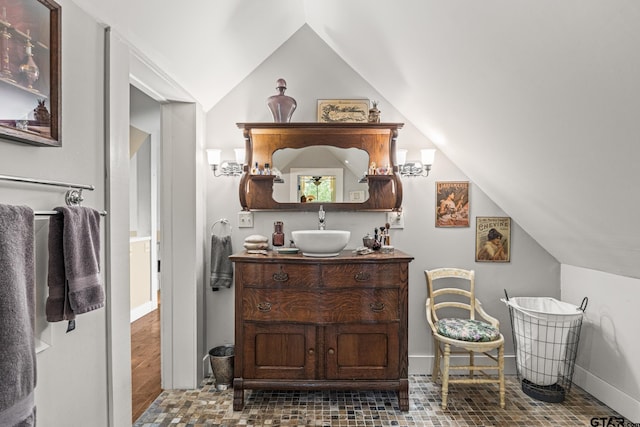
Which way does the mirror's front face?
toward the camera

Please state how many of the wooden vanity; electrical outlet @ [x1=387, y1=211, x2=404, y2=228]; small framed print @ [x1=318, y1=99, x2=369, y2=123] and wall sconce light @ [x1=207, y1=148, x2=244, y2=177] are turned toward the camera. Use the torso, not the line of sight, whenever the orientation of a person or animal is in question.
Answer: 4

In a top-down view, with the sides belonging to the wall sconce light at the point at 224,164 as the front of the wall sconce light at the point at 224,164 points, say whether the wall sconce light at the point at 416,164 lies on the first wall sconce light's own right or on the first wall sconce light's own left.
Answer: on the first wall sconce light's own left

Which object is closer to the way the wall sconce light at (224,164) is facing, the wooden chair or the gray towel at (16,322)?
the gray towel

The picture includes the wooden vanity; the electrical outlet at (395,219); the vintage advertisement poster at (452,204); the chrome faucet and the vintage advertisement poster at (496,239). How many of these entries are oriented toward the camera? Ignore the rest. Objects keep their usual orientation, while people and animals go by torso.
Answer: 5

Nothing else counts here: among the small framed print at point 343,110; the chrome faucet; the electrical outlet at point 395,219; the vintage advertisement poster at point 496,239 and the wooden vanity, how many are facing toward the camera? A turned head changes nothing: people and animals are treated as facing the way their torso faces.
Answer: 5

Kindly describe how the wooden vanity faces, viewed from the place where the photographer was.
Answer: facing the viewer

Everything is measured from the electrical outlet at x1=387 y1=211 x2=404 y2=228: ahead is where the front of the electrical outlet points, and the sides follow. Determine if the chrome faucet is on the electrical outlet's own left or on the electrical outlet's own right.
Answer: on the electrical outlet's own right

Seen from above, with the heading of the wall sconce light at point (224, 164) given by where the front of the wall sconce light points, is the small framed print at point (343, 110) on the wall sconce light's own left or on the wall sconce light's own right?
on the wall sconce light's own left

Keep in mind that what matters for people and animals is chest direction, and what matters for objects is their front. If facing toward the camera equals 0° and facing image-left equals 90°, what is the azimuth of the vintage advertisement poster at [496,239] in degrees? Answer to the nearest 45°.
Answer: approximately 0°

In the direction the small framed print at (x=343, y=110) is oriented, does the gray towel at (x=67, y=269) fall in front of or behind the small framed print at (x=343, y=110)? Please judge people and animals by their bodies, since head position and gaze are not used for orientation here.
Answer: in front

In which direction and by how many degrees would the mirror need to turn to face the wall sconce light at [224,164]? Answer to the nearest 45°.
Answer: approximately 90° to its right

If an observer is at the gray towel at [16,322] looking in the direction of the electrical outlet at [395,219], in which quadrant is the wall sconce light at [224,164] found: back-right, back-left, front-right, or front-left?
front-left
